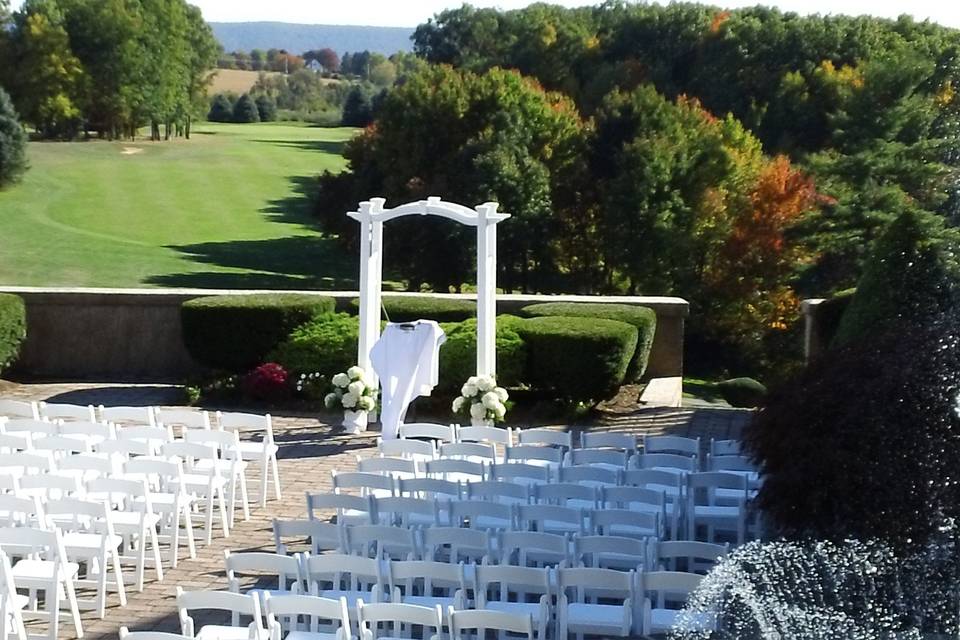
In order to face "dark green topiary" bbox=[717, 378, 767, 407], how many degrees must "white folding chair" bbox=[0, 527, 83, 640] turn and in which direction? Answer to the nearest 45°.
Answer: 0° — it already faces it

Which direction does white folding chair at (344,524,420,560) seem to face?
away from the camera

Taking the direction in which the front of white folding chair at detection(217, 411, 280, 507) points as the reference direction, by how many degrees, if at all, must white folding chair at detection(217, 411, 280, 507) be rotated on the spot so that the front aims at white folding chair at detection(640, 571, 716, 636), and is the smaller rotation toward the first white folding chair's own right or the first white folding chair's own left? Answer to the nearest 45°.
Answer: approximately 90° to the first white folding chair's own right

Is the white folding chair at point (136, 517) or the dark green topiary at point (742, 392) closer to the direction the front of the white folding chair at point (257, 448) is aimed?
the dark green topiary

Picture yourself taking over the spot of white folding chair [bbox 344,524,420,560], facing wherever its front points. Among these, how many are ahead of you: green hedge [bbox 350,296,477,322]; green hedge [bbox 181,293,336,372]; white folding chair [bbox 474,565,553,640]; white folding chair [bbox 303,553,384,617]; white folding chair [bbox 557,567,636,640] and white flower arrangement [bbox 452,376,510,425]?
3

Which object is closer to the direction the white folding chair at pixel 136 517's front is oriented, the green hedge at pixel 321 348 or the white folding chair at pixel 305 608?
the green hedge

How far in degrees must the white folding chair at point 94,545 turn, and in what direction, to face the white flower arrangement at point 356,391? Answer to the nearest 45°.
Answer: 0° — it already faces it

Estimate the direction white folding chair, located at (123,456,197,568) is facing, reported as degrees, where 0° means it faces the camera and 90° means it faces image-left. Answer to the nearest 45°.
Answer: approximately 225°

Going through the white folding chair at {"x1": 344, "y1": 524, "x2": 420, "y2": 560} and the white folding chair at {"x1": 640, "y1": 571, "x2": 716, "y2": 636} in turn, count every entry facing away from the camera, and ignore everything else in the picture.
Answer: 2

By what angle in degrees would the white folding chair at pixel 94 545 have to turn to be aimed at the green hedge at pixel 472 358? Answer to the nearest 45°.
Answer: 0° — it already faces it

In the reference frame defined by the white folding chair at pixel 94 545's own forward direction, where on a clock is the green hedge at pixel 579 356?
The green hedge is roughly at 12 o'clock from the white folding chair.

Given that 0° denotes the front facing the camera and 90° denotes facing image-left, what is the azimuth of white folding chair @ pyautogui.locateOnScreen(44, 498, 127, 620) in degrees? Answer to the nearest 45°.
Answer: approximately 225°

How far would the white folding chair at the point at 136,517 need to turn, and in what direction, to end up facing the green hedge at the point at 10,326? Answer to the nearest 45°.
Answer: approximately 45° to its left
